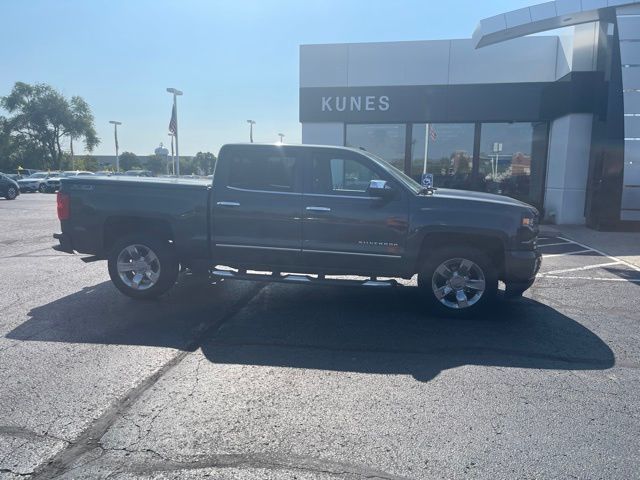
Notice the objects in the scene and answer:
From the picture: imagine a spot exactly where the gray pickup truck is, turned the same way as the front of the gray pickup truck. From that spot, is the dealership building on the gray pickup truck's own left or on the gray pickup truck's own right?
on the gray pickup truck's own left

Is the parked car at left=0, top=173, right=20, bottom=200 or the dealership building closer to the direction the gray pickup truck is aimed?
the dealership building

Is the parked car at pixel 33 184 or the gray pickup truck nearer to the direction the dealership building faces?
the gray pickup truck

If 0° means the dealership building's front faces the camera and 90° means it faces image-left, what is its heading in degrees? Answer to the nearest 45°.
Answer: approximately 0°

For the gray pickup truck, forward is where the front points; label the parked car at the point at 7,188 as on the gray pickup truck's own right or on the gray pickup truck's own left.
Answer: on the gray pickup truck's own left

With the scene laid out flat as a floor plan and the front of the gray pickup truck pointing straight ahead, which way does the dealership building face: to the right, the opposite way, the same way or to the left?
to the right

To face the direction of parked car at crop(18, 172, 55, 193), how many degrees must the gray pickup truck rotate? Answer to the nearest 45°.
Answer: approximately 135° to its left

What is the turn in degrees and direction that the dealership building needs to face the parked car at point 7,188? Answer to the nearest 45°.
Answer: approximately 90° to its right

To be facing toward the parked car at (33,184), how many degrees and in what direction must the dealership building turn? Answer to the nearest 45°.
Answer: approximately 90° to its right

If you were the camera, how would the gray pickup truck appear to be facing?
facing to the right of the viewer

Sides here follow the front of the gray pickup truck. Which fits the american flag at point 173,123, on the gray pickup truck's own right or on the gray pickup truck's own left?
on the gray pickup truck's own left

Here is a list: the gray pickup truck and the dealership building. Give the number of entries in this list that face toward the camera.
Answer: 1

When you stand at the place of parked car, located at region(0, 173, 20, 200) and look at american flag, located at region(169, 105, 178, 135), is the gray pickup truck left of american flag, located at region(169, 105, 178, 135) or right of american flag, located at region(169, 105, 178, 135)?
right
